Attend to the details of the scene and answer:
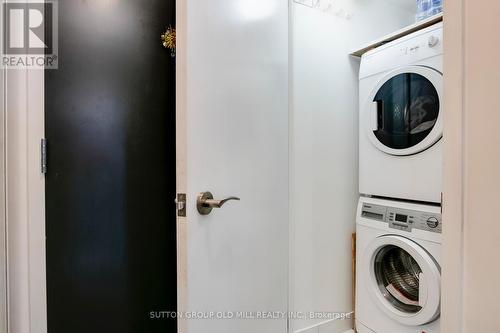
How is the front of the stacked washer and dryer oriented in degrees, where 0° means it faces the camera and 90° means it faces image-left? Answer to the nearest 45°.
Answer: approximately 45°

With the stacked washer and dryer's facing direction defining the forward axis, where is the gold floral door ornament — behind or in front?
in front

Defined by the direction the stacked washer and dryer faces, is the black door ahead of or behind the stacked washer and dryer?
ahead

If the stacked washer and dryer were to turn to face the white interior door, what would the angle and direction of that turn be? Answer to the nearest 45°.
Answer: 0° — it already faces it
